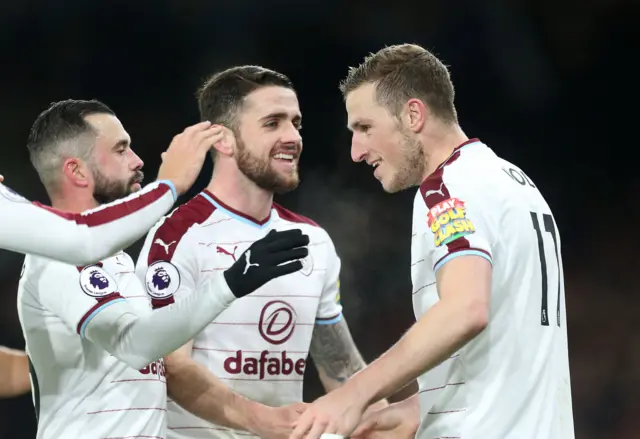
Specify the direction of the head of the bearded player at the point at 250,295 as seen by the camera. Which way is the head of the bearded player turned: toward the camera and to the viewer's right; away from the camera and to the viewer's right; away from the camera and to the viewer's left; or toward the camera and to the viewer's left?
toward the camera and to the viewer's right

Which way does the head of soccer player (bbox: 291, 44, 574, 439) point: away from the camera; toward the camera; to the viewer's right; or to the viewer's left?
to the viewer's left

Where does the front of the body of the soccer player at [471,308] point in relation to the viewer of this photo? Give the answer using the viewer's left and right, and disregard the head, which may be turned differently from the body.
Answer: facing to the left of the viewer

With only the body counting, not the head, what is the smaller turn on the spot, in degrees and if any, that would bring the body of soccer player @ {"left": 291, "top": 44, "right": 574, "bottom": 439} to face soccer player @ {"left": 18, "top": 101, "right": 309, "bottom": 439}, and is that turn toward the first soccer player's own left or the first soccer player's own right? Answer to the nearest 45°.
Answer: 0° — they already face them

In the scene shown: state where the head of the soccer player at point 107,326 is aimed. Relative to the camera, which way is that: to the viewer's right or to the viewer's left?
to the viewer's right

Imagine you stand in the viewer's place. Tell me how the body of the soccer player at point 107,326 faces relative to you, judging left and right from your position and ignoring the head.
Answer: facing to the right of the viewer

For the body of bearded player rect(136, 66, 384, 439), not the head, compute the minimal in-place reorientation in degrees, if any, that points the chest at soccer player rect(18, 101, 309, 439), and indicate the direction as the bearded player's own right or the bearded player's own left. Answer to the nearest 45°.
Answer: approximately 90° to the bearded player's own right

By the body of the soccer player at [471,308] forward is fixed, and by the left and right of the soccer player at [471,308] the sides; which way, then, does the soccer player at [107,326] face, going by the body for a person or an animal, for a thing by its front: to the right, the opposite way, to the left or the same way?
the opposite way

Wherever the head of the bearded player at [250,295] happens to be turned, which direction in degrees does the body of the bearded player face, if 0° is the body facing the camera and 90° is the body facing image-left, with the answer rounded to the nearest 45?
approximately 315°
